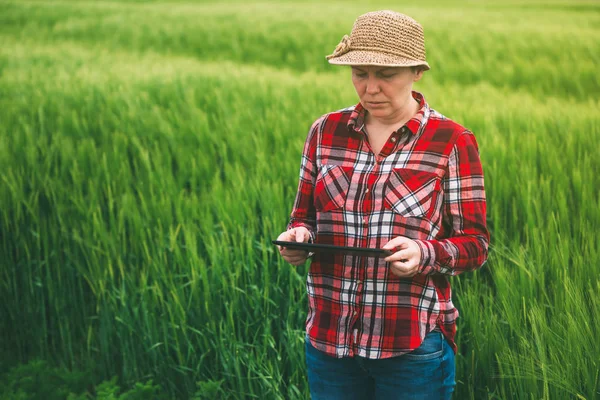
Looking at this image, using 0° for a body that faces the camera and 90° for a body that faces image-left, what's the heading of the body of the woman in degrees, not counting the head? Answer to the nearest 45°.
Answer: approximately 45°
